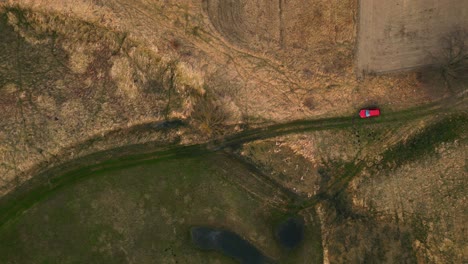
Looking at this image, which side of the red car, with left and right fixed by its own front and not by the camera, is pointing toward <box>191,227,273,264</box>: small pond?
front

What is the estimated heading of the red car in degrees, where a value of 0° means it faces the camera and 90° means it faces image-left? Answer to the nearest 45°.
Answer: approximately 90°
